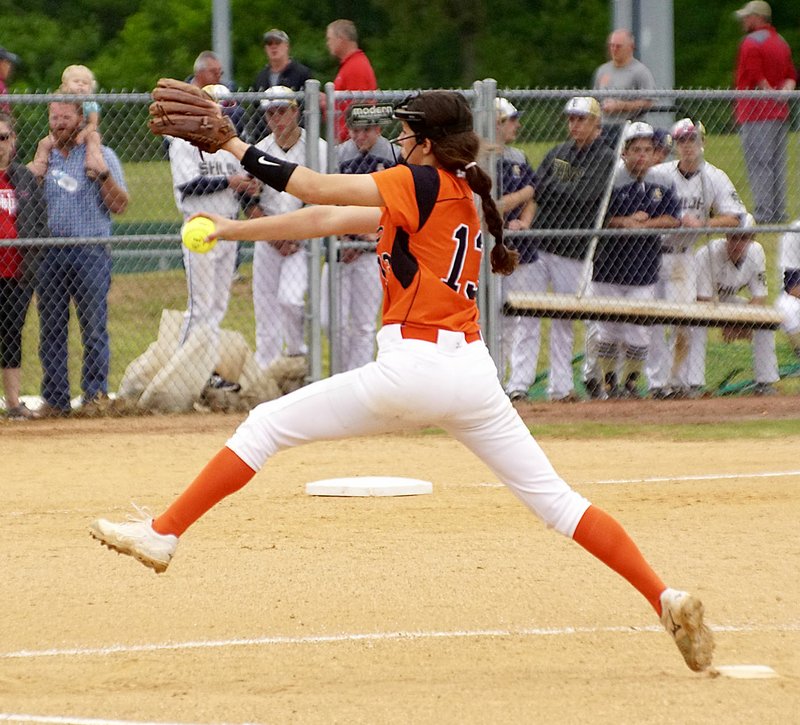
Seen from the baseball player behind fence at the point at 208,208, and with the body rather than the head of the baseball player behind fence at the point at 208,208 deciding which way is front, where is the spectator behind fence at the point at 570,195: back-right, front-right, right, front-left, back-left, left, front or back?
front-left

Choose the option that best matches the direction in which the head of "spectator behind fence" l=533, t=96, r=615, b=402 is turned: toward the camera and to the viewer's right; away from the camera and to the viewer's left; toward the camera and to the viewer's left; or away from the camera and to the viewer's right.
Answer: toward the camera and to the viewer's left

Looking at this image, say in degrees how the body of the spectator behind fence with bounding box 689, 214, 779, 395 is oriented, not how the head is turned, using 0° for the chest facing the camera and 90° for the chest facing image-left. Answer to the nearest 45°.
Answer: approximately 0°

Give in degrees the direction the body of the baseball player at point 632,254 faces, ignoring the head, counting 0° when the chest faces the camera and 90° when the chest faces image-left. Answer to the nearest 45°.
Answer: approximately 0°

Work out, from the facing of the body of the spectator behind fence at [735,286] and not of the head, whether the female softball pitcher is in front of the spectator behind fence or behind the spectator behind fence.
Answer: in front

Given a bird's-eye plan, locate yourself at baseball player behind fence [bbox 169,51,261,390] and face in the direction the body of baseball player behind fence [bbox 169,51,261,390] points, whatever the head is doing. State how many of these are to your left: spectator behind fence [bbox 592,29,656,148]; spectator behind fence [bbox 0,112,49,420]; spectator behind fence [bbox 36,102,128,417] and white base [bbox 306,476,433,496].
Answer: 1

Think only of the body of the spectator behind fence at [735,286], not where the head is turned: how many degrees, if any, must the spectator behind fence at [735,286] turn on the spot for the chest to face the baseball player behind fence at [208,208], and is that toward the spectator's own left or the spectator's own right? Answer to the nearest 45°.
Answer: approximately 90° to the spectator's own right

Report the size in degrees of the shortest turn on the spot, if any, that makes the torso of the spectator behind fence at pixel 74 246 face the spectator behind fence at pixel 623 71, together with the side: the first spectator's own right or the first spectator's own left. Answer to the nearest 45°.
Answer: approximately 135° to the first spectator's own left

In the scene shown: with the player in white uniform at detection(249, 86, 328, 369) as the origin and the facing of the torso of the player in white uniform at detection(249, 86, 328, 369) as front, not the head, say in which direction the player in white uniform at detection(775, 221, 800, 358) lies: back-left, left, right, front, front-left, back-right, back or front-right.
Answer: left
